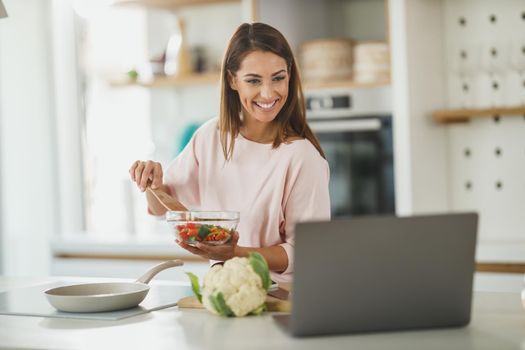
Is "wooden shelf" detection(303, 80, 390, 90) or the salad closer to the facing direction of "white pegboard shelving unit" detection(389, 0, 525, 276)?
the salad

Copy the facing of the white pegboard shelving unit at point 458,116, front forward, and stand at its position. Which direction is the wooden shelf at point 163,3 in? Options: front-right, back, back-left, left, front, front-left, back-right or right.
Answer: right

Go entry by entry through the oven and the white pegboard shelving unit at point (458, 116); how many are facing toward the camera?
2

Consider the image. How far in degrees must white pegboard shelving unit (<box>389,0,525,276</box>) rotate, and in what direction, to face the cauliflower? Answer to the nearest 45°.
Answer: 0° — it already faces it

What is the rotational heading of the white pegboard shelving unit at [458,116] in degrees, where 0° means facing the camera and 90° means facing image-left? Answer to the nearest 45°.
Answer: approximately 0°

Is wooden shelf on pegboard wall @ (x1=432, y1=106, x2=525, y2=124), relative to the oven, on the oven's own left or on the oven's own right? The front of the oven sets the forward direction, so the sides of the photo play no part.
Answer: on the oven's own left

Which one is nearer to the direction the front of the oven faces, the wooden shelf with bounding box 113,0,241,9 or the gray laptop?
the gray laptop

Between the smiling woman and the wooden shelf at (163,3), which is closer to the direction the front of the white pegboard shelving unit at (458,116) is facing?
the smiling woman

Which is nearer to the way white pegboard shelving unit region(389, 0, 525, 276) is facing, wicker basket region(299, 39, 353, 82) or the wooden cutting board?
the wooden cutting board

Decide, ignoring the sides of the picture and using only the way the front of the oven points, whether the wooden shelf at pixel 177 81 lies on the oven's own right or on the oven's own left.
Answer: on the oven's own right

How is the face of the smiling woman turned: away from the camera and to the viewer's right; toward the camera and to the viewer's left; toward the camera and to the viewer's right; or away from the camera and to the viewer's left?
toward the camera and to the viewer's right
